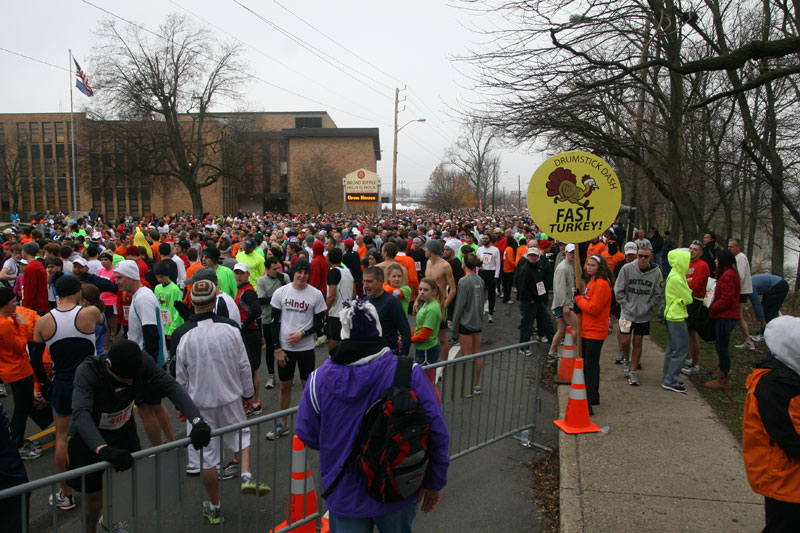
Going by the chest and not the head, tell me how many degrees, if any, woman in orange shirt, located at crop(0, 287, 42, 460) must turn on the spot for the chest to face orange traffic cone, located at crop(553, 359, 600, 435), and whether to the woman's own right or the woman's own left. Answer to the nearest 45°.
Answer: approximately 45° to the woman's own right

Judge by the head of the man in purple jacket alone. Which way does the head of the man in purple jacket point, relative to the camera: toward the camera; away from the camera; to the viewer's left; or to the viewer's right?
away from the camera

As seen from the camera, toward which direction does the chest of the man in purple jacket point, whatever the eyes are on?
away from the camera

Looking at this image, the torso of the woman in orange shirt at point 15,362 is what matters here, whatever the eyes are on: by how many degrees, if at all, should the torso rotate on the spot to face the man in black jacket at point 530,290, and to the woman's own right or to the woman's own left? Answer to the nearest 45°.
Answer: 0° — they already face them

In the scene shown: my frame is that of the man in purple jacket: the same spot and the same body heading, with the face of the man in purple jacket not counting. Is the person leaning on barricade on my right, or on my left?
on my left

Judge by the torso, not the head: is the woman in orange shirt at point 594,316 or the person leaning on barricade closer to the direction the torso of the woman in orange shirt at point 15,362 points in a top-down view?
the woman in orange shirt

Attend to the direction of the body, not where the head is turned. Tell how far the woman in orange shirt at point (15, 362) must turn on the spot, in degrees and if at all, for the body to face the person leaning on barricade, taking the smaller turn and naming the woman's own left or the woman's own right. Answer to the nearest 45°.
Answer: approximately 90° to the woman's own right
